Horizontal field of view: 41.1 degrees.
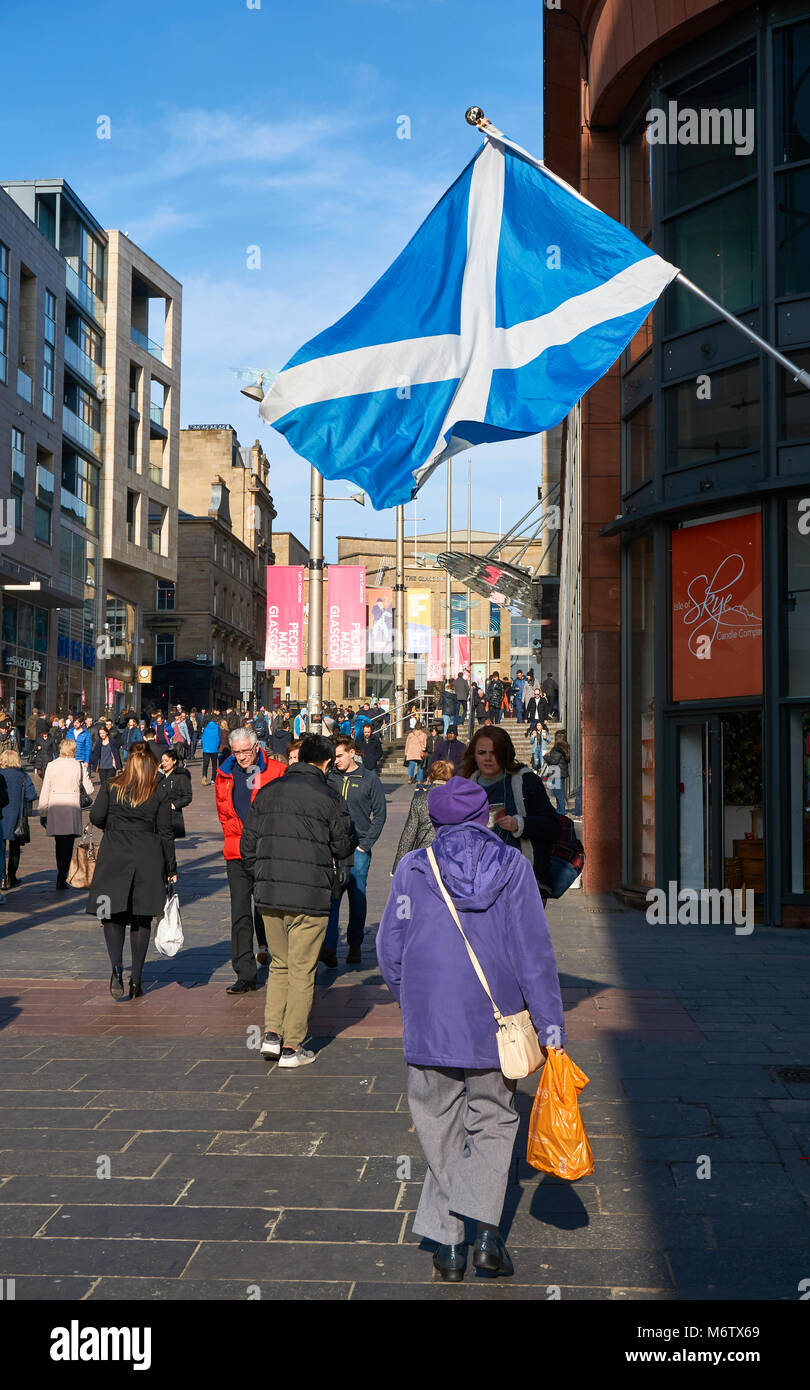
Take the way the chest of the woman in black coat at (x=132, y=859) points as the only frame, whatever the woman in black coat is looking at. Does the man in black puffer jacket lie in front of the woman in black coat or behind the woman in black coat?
behind

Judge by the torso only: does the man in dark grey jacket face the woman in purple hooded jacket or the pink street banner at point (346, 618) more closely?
the woman in purple hooded jacket

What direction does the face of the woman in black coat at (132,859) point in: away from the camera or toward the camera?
away from the camera

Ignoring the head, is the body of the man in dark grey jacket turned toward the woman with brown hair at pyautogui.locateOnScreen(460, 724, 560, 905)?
no

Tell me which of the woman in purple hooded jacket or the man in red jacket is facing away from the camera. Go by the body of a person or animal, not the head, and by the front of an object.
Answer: the woman in purple hooded jacket

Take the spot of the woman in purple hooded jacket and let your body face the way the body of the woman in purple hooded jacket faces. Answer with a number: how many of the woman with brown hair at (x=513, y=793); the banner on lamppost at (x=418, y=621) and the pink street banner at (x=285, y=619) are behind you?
0

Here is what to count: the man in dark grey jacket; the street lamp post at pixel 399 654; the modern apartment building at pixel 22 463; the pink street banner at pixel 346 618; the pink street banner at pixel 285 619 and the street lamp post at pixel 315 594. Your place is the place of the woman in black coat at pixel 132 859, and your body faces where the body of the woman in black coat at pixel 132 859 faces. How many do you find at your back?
0

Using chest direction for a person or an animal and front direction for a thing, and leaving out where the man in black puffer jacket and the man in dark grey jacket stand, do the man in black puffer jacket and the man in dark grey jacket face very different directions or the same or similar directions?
very different directions

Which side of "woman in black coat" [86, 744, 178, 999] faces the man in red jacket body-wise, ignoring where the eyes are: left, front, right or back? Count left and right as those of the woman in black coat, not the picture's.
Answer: right

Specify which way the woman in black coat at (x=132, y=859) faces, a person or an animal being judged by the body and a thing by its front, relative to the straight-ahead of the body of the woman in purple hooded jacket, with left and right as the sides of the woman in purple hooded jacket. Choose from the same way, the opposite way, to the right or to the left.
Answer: the same way

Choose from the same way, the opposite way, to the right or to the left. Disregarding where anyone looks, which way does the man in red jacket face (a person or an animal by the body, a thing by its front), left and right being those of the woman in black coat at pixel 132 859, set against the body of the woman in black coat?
the opposite way

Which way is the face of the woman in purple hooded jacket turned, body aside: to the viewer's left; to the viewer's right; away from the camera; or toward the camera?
away from the camera

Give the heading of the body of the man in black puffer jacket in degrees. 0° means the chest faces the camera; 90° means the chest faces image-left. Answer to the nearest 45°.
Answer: approximately 225°

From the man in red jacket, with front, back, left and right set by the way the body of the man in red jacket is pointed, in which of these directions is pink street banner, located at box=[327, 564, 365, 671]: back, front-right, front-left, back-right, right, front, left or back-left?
back

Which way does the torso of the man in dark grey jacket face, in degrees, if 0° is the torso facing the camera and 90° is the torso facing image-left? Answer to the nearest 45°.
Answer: approximately 45°

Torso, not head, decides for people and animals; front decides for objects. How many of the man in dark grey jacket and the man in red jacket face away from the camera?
0

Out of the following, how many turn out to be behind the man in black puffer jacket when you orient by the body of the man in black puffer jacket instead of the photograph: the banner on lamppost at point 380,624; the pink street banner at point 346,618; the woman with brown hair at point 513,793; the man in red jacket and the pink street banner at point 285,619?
0

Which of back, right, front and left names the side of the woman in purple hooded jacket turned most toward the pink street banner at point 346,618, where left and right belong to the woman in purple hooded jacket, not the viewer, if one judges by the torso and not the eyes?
front

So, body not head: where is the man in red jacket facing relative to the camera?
toward the camera

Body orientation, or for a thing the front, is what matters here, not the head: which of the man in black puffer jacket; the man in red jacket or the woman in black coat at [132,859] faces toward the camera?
the man in red jacket

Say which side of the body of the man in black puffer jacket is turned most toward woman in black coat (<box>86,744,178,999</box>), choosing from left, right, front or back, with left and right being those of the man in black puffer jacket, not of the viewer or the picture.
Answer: left

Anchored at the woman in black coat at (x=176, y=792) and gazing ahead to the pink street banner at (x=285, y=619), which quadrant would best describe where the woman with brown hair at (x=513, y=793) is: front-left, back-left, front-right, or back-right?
back-right
